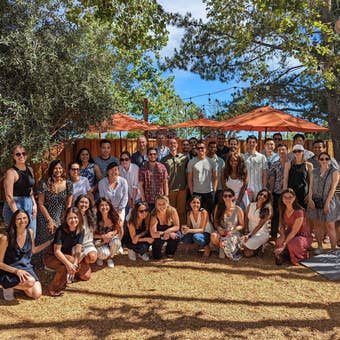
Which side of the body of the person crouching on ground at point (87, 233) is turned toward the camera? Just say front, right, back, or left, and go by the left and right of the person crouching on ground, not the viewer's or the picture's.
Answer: front

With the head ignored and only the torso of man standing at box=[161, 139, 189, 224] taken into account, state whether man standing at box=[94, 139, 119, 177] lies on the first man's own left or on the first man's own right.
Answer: on the first man's own right

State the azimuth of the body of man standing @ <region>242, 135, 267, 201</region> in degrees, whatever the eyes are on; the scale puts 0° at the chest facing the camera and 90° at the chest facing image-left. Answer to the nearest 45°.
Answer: approximately 0°

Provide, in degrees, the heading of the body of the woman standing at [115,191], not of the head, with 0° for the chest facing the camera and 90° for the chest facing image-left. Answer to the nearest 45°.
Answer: approximately 0°

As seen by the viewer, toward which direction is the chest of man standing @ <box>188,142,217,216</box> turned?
toward the camera

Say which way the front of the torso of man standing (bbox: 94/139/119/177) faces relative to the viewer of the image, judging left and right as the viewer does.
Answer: facing the viewer

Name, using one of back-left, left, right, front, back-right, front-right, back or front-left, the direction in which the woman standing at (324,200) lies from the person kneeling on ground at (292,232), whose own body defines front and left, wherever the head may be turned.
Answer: back

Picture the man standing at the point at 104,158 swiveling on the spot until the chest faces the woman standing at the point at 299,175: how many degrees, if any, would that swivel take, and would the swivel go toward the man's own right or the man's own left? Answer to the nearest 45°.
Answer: approximately 90° to the man's own left

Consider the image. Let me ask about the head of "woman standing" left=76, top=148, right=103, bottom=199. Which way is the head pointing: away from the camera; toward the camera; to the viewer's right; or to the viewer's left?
toward the camera

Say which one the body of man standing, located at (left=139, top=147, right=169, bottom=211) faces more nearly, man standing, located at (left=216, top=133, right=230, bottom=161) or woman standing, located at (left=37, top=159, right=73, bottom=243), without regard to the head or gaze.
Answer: the woman standing

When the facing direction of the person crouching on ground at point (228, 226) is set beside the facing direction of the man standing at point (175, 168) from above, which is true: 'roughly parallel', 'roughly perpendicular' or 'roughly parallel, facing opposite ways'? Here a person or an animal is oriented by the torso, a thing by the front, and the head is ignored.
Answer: roughly parallel
